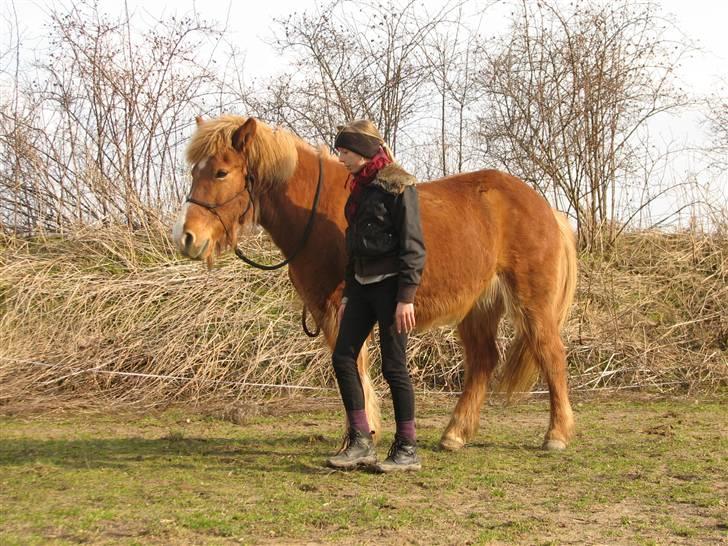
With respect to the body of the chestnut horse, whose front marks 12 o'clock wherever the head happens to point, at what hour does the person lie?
The person is roughly at 10 o'clock from the chestnut horse.

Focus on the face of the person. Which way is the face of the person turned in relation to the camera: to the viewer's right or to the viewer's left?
to the viewer's left

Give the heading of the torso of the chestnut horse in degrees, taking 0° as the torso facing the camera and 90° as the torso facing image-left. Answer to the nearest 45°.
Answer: approximately 90°
